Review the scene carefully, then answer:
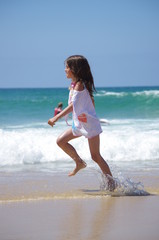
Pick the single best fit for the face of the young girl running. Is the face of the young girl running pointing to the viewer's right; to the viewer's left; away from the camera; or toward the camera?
to the viewer's left

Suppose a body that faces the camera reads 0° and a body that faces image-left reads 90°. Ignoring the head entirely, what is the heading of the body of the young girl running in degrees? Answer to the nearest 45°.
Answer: approximately 90°
